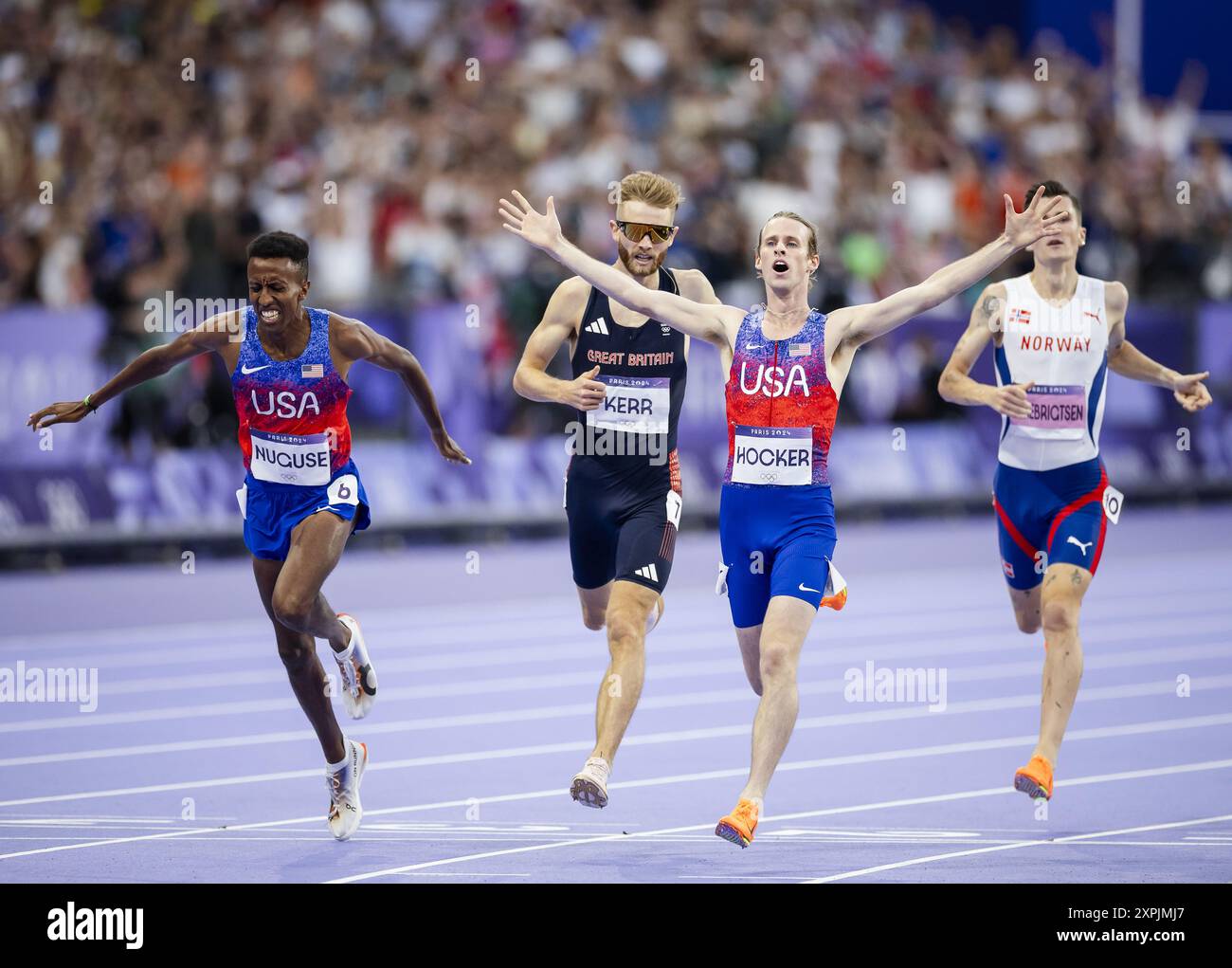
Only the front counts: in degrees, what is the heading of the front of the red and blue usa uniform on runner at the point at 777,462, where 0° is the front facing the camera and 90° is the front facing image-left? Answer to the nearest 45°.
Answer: approximately 0°

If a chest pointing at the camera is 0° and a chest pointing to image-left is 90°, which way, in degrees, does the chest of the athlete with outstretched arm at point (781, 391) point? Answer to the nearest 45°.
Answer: approximately 0°
